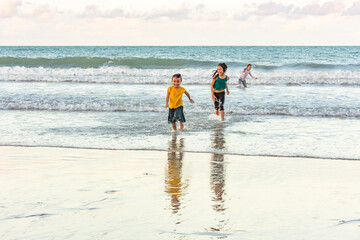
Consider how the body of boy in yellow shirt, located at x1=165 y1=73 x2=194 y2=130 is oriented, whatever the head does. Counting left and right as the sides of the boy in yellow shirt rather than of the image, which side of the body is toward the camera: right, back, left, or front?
front
